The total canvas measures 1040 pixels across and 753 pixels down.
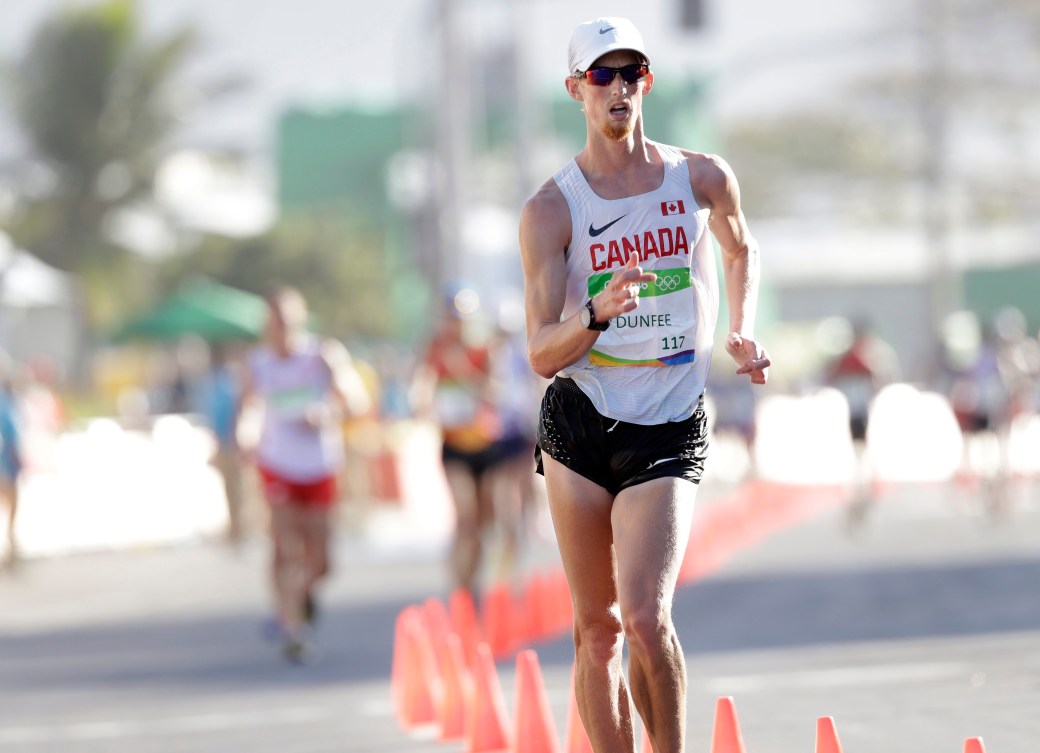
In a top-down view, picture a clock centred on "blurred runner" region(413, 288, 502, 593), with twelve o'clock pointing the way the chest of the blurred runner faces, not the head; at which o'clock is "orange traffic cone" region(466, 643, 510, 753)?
The orange traffic cone is roughly at 12 o'clock from the blurred runner.

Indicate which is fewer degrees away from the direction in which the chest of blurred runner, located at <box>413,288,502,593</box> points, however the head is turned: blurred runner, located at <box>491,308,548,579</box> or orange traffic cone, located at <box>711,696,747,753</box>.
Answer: the orange traffic cone

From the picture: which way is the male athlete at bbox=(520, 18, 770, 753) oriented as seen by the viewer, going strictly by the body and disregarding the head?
toward the camera

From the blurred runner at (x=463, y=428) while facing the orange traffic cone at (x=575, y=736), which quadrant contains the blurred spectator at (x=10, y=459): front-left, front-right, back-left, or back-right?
back-right

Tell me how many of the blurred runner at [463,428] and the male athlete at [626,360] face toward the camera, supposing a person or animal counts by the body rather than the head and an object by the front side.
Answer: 2

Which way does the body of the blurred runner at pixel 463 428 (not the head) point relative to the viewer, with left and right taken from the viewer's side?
facing the viewer

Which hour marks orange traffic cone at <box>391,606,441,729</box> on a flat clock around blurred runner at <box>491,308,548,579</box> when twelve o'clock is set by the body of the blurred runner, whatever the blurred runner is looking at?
The orange traffic cone is roughly at 12 o'clock from the blurred runner.

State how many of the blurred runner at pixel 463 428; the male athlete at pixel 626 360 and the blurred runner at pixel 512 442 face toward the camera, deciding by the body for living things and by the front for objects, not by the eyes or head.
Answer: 3

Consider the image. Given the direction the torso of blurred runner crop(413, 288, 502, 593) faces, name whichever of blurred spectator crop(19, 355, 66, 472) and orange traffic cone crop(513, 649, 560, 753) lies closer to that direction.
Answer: the orange traffic cone

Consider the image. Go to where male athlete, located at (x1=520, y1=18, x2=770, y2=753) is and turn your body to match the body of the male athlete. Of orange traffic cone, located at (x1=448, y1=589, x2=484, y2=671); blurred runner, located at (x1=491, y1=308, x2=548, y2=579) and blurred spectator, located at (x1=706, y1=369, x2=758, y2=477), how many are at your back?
3

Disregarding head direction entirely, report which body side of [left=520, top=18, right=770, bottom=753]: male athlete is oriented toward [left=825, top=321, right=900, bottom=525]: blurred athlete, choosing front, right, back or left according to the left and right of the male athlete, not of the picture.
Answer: back

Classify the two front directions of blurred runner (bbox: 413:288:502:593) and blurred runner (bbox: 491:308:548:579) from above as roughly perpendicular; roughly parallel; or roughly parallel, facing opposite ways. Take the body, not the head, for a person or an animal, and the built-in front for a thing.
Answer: roughly parallel

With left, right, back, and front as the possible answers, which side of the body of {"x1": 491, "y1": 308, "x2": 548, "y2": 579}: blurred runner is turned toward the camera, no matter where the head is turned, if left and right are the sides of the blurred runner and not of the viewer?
front

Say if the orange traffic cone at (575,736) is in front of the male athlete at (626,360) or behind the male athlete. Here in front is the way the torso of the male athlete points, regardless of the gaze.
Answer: behind
